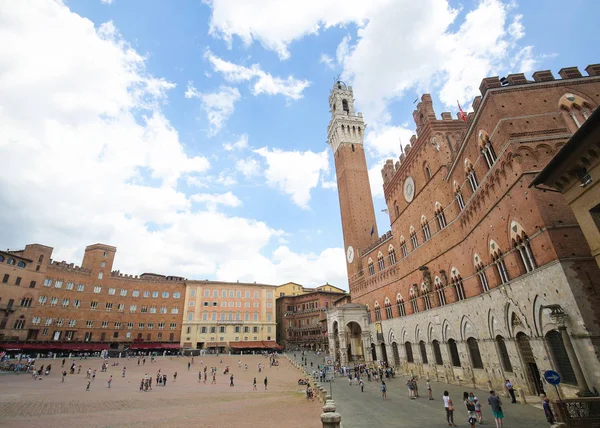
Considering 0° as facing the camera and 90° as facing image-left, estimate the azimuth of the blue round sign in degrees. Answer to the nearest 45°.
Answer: approximately 0°

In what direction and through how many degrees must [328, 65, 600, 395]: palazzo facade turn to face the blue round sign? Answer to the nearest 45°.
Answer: approximately 45° to its left

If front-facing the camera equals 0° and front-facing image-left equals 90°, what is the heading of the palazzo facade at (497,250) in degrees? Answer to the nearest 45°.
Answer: approximately 45°

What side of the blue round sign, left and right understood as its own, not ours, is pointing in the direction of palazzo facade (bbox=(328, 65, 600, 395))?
back

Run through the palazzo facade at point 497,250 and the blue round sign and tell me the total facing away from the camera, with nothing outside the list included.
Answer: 0
